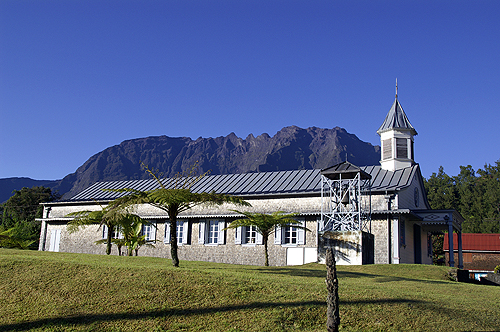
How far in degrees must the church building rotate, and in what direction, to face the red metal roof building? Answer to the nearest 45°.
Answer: approximately 45° to its left

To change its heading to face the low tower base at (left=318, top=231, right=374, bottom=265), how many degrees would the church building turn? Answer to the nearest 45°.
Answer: approximately 90° to its right

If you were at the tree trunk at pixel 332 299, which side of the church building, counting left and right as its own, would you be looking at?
right

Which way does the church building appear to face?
to the viewer's right

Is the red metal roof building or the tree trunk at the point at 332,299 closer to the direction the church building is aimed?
the red metal roof building

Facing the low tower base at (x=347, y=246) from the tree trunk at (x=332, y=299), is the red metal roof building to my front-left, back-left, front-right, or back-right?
front-right

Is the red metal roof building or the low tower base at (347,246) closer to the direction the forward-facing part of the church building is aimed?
the red metal roof building

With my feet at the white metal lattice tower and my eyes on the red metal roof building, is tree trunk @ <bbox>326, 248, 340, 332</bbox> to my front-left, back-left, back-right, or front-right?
back-right
